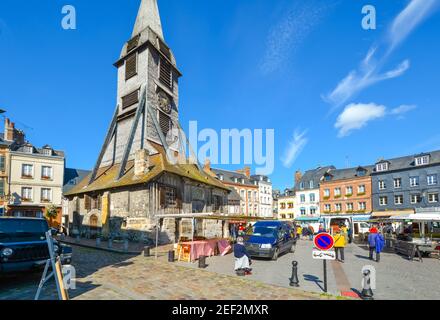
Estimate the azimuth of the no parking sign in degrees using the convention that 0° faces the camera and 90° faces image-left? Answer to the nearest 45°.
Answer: approximately 0°

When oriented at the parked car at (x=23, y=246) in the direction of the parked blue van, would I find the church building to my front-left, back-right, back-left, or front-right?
front-left

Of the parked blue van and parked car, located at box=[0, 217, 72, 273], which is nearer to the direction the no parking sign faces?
the parked car

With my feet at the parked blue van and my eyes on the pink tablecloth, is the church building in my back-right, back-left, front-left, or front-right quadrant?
front-right

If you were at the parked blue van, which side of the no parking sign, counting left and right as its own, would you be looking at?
back

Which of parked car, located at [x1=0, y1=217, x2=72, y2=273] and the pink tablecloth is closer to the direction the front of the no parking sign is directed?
the parked car

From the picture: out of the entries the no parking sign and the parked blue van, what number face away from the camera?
0

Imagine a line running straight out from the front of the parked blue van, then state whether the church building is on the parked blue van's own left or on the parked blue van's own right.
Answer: on the parked blue van's own right
